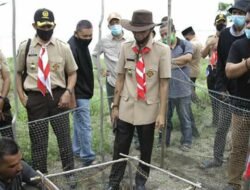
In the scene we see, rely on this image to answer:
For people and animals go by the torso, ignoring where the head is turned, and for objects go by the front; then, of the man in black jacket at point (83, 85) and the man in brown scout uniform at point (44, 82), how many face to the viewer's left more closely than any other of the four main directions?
0

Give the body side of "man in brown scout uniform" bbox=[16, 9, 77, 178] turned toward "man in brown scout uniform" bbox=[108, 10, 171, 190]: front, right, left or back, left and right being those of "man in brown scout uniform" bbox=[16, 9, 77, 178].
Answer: left

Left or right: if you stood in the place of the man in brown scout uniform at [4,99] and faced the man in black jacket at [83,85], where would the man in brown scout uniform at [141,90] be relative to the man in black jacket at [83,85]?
right

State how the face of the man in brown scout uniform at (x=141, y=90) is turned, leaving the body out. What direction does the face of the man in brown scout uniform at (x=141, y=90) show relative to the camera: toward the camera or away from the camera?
toward the camera

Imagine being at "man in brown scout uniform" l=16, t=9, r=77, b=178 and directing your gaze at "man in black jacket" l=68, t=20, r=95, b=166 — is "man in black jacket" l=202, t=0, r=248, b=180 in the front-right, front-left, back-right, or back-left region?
front-right

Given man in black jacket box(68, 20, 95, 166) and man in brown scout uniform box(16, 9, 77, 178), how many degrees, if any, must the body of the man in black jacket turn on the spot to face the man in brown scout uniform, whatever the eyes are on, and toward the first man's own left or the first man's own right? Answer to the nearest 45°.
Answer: approximately 90° to the first man's own right

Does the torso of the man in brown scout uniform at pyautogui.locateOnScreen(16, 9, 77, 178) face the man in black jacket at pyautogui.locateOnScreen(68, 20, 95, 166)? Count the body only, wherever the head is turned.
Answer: no

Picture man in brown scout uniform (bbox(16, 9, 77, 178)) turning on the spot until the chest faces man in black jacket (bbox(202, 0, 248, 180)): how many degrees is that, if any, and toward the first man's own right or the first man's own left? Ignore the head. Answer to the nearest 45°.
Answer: approximately 90° to the first man's own left

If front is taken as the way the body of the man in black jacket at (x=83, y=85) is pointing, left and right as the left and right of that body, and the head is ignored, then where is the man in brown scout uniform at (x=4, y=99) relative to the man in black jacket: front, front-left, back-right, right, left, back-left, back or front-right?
right

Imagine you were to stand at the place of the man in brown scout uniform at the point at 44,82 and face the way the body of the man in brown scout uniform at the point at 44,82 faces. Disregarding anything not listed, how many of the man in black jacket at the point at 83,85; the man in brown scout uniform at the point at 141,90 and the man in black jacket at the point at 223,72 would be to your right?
0

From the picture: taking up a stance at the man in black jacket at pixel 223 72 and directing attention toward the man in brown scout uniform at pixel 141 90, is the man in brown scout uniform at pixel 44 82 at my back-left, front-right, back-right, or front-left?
front-right

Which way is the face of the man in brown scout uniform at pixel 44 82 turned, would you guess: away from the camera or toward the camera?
toward the camera

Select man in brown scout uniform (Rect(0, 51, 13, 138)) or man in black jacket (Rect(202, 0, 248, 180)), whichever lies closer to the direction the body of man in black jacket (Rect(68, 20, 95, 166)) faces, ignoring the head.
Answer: the man in black jacket

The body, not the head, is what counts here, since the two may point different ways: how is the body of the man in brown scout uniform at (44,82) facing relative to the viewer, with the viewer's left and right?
facing the viewer
